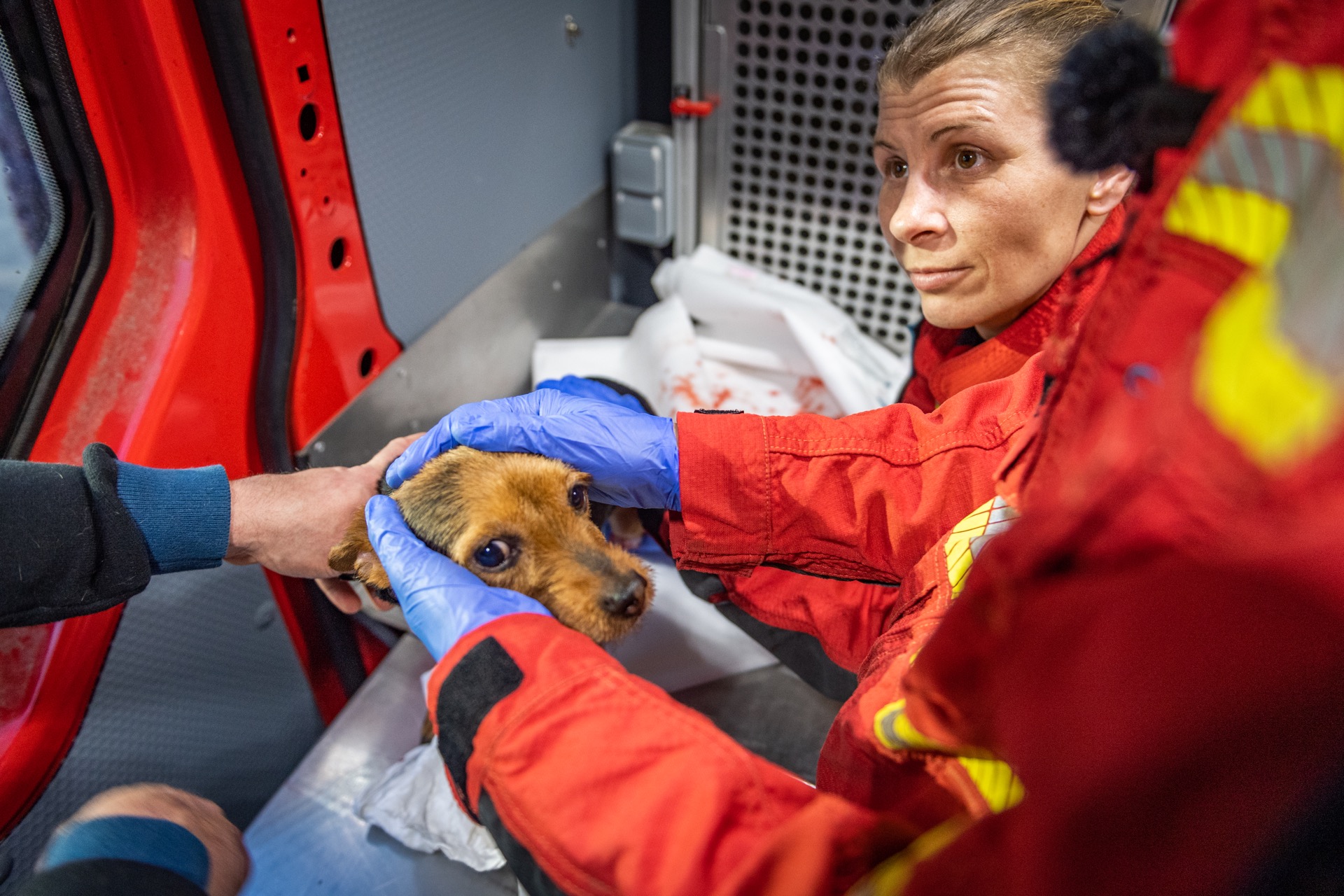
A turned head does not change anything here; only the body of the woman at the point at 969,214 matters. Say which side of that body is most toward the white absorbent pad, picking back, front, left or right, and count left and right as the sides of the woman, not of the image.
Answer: right

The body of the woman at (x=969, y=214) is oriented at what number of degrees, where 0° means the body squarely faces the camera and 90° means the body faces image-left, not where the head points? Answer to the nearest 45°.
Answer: approximately 45°
